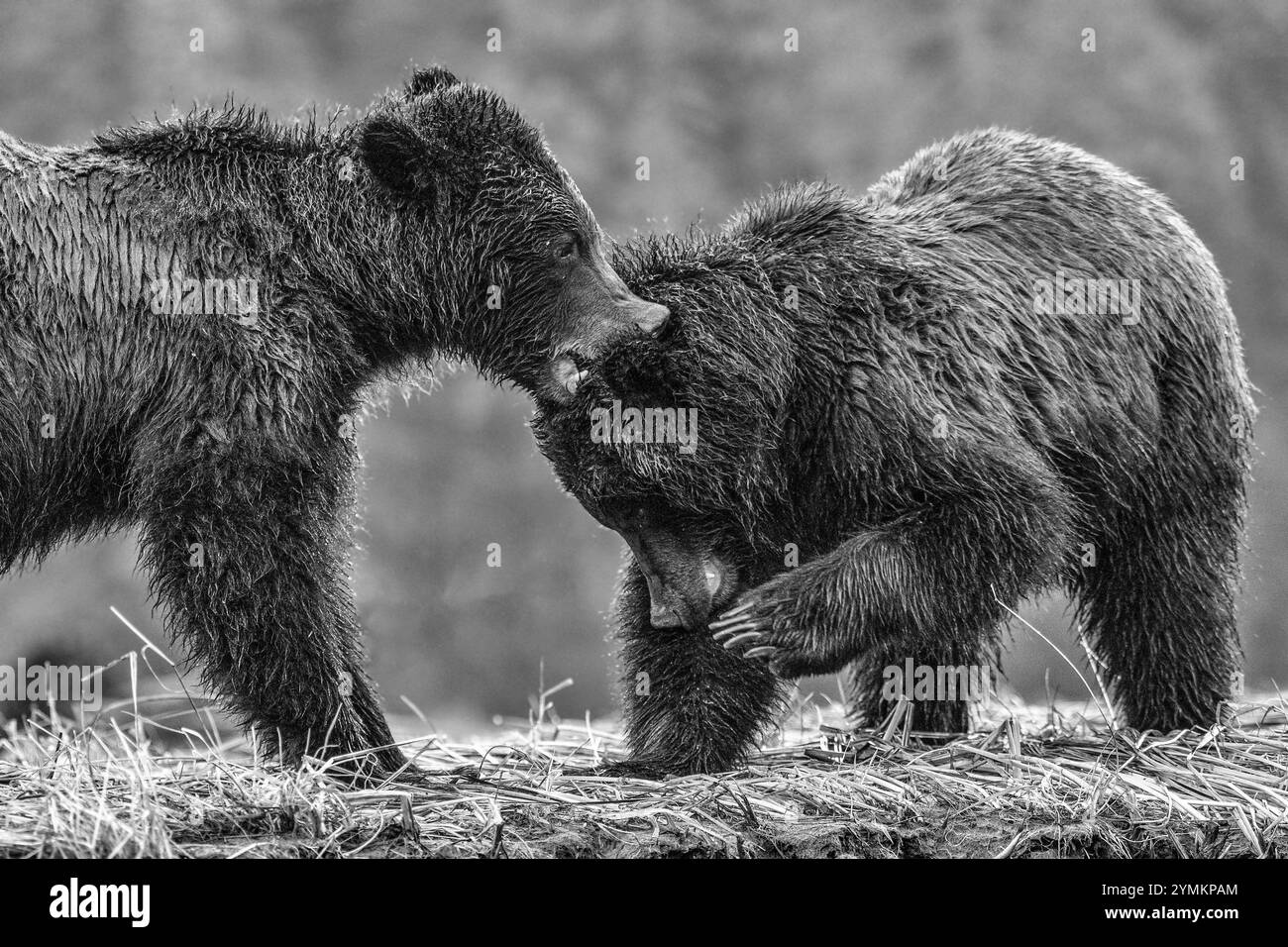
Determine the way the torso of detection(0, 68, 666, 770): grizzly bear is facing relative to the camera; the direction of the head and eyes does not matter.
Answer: to the viewer's right

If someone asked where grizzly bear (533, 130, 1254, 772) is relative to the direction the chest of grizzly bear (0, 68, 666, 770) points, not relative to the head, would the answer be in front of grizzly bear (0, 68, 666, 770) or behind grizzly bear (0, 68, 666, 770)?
in front
